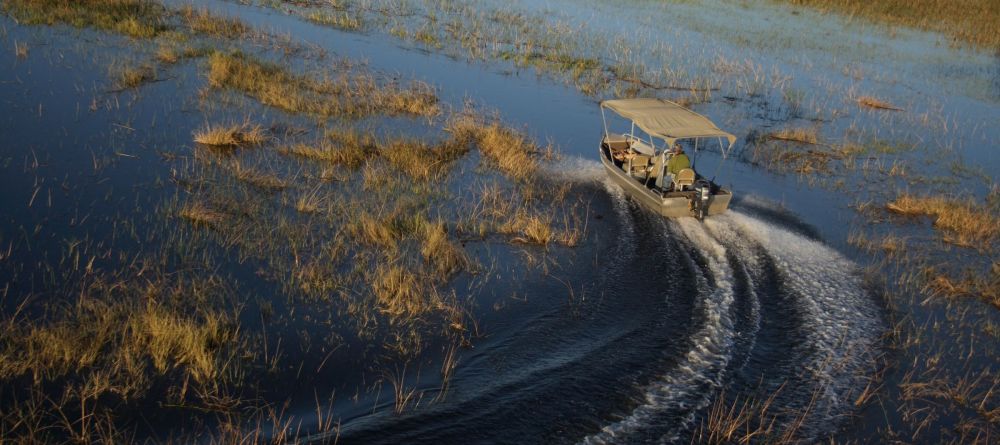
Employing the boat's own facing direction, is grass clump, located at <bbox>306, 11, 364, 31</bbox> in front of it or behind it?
in front

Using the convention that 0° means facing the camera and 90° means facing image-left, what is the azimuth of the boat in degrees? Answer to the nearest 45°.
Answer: approximately 135°

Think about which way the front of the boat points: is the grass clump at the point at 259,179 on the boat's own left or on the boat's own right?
on the boat's own left

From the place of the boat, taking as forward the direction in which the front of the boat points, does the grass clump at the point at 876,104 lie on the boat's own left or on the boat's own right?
on the boat's own right

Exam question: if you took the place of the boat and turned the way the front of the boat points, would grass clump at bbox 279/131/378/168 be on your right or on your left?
on your left

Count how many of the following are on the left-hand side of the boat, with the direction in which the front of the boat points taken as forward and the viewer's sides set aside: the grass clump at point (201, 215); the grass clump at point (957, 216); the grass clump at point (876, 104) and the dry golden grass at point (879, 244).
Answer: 1

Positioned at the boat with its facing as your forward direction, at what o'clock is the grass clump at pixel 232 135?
The grass clump is roughly at 10 o'clock from the boat.

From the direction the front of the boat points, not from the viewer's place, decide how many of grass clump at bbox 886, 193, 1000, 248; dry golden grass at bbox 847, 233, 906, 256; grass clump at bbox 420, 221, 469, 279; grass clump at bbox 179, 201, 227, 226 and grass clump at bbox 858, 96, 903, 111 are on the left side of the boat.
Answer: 2

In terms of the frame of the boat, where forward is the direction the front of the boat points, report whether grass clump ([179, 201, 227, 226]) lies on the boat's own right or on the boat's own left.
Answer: on the boat's own left

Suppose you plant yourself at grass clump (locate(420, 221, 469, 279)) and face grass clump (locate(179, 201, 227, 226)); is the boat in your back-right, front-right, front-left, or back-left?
back-right

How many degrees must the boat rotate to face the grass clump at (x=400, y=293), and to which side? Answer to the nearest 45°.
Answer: approximately 90° to its left

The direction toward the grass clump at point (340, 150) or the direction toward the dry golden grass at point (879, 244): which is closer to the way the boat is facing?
the grass clump

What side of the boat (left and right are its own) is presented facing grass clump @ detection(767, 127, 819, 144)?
right
